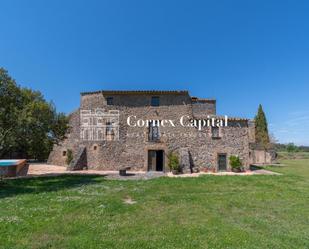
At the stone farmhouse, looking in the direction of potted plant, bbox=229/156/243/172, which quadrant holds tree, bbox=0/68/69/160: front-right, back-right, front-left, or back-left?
back-right

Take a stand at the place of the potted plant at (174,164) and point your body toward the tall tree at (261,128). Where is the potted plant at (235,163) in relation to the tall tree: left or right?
right

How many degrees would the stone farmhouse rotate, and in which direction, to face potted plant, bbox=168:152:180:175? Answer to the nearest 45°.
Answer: approximately 45° to its left

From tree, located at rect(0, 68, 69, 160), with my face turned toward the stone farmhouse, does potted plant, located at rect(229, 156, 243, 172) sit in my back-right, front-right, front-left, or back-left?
front-right

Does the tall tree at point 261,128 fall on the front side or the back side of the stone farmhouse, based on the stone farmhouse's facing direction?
on the back side

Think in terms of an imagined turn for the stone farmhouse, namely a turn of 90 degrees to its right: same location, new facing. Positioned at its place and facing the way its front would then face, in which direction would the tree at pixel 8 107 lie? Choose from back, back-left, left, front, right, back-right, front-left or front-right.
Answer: front-left

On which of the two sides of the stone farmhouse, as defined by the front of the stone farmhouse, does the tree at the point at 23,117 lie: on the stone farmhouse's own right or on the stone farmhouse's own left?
on the stone farmhouse's own right

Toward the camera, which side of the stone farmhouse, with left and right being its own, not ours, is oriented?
front
